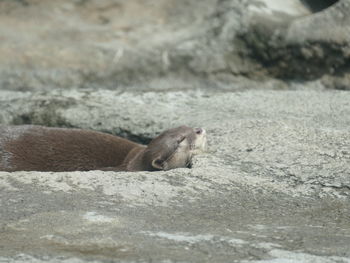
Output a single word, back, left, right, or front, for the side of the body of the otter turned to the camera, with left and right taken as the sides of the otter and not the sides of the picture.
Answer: right
